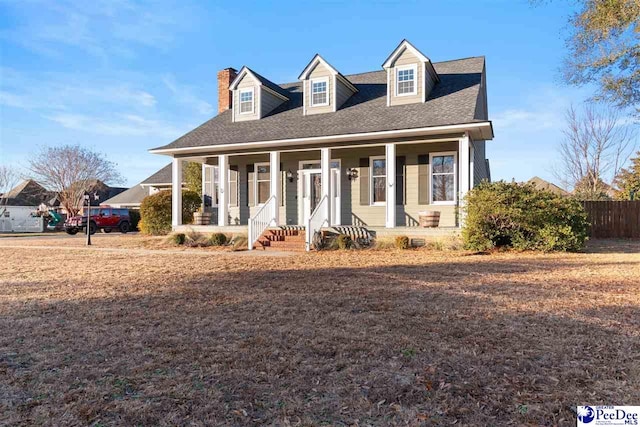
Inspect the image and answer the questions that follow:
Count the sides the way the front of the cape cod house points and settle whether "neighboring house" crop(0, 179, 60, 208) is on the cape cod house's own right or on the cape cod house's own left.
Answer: on the cape cod house's own right

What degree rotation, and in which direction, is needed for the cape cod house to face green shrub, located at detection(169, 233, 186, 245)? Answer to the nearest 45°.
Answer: approximately 45° to its right

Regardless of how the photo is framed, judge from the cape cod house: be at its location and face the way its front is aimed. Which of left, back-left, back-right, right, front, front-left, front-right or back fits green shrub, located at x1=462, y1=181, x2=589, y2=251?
left

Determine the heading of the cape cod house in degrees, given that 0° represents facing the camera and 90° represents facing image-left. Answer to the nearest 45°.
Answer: approximately 45°

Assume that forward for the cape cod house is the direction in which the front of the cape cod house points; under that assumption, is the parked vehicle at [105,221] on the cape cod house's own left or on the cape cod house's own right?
on the cape cod house's own right

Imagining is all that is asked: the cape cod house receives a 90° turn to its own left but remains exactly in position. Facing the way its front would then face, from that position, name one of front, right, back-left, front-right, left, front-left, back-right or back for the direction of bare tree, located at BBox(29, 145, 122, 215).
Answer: back

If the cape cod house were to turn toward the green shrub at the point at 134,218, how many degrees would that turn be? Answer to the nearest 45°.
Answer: approximately 90° to its right

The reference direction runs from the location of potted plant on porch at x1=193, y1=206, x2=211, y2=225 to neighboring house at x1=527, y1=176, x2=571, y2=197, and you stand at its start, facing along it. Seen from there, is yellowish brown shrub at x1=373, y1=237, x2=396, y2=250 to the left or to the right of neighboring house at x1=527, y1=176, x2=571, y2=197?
right

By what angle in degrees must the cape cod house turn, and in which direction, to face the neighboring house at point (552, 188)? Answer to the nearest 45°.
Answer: approximately 180°

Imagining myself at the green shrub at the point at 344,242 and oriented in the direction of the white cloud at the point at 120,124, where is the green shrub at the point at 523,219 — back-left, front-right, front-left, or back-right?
back-right
